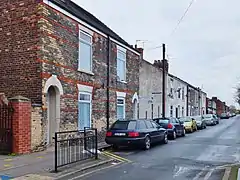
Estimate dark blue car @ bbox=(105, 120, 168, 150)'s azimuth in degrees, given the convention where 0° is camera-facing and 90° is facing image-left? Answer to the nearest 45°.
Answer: approximately 225°

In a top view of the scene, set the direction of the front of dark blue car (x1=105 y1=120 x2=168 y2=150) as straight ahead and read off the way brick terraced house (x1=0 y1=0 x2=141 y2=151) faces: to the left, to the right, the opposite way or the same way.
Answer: to the right

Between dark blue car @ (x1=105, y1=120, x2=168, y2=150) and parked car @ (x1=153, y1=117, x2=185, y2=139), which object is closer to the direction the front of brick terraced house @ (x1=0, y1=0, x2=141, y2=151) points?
the dark blue car

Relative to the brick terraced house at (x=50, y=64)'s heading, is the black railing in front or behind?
in front

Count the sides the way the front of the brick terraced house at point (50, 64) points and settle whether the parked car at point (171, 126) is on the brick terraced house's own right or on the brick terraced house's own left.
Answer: on the brick terraced house's own left

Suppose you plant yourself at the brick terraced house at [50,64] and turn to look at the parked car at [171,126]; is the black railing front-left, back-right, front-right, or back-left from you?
back-right

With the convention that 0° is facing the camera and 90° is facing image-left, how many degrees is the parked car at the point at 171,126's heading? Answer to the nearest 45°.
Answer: approximately 225°

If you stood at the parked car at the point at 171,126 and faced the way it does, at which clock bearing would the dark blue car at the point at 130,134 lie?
The dark blue car is roughly at 5 o'clock from the parked car.

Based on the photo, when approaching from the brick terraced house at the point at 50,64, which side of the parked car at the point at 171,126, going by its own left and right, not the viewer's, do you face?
back

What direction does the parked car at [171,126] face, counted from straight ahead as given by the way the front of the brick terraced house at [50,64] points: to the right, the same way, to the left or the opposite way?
to the left

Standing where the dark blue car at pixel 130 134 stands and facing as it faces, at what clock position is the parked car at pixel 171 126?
The parked car is roughly at 11 o'clock from the dark blue car.

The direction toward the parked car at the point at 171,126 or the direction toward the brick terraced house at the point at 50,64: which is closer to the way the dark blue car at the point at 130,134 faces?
the parked car

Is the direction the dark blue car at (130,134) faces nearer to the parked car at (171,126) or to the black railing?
the parked car

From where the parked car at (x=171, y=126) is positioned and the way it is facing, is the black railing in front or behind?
behind

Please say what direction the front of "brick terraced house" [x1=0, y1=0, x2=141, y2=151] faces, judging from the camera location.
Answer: facing the viewer and to the right of the viewer
